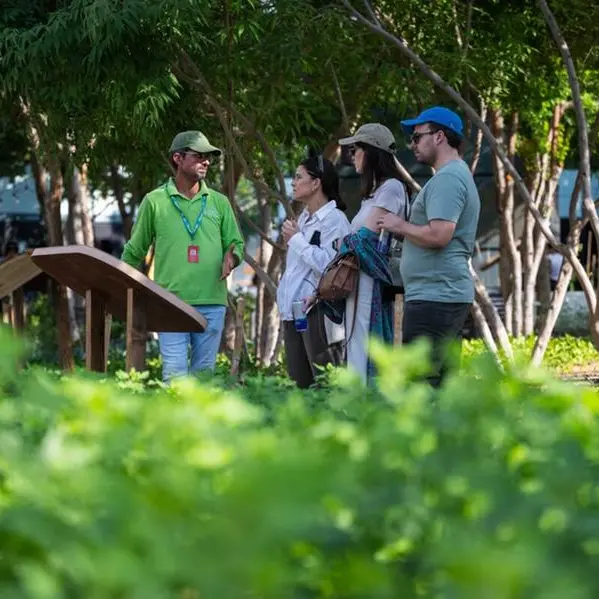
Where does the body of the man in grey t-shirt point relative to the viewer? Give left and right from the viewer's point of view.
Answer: facing to the left of the viewer

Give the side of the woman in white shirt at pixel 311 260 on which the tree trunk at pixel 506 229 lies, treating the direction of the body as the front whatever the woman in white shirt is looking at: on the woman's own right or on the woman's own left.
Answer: on the woman's own right

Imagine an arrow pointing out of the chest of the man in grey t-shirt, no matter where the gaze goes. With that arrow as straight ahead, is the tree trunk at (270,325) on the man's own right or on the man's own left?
on the man's own right

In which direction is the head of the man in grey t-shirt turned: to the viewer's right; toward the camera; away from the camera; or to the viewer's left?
to the viewer's left

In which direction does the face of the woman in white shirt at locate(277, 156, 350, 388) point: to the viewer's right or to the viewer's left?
to the viewer's left

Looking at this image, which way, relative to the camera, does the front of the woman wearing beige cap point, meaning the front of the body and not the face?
to the viewer's left

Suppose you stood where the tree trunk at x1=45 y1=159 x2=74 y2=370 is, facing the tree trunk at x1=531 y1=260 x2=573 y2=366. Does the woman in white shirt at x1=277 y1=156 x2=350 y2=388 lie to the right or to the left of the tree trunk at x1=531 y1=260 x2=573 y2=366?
right

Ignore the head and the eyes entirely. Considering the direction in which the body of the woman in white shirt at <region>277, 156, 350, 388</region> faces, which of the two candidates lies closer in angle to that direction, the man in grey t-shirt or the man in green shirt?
the man in green shirt

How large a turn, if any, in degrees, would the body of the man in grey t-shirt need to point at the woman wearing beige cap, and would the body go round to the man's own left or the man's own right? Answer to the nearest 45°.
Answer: approximately 45° to the man's own right

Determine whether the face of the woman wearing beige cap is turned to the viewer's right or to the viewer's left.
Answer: to the viewer's left

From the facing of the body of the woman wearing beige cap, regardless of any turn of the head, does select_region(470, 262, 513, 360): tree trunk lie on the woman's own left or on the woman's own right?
on the woman's own right

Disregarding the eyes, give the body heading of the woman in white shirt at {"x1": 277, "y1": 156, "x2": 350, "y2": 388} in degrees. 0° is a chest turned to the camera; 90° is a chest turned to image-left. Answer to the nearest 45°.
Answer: approximately 90°

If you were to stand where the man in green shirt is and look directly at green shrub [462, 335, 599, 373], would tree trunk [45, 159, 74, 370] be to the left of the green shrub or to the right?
left
